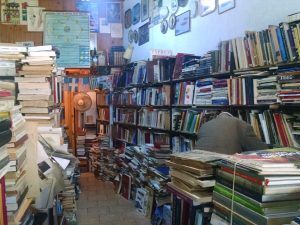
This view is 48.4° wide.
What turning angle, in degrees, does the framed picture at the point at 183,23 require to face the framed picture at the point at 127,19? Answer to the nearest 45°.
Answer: approximately 90° to its right

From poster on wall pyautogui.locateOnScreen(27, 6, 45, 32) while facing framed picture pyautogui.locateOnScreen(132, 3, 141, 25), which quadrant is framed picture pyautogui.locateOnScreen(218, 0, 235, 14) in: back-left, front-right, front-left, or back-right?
front-right

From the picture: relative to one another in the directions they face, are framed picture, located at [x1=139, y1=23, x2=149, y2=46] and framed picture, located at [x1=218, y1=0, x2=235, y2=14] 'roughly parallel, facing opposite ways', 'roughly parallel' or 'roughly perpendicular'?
roughly parallel

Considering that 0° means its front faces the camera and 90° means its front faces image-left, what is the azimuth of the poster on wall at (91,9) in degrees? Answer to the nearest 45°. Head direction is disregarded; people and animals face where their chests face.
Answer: approximately 0°

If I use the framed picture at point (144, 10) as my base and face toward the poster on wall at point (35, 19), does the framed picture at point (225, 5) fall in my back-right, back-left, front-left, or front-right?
back-left

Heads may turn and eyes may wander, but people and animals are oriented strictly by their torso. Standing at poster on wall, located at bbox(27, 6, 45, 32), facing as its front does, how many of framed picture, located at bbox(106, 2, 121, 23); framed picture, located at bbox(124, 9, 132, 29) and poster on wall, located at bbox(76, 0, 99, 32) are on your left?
3

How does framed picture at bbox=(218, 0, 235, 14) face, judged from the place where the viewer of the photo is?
facing the viewer and to the left of the viewer

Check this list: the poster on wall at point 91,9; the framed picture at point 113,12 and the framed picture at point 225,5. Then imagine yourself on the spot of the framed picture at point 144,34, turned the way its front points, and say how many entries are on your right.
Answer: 2

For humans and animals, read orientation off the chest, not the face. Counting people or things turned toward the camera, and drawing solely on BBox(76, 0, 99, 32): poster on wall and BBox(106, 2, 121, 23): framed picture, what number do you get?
2

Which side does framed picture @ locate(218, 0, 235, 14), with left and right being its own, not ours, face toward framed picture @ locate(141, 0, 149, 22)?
right

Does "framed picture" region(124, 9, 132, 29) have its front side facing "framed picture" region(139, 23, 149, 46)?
no

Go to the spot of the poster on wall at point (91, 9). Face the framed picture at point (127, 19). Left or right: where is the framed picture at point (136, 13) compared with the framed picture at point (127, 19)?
right

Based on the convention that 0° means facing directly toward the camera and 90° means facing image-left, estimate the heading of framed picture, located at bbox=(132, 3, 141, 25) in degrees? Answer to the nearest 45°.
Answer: approximately 45°

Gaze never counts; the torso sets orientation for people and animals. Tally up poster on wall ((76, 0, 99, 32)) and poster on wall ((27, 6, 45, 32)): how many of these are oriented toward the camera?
2

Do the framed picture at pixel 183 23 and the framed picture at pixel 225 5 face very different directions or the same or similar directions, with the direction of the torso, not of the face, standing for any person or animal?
same or similar directions

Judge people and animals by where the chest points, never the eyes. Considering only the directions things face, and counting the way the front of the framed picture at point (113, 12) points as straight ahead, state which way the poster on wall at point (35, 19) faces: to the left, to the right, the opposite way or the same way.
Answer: the same way

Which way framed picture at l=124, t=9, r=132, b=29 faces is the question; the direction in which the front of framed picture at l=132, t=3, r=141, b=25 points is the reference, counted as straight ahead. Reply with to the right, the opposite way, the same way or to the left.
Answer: the same way
